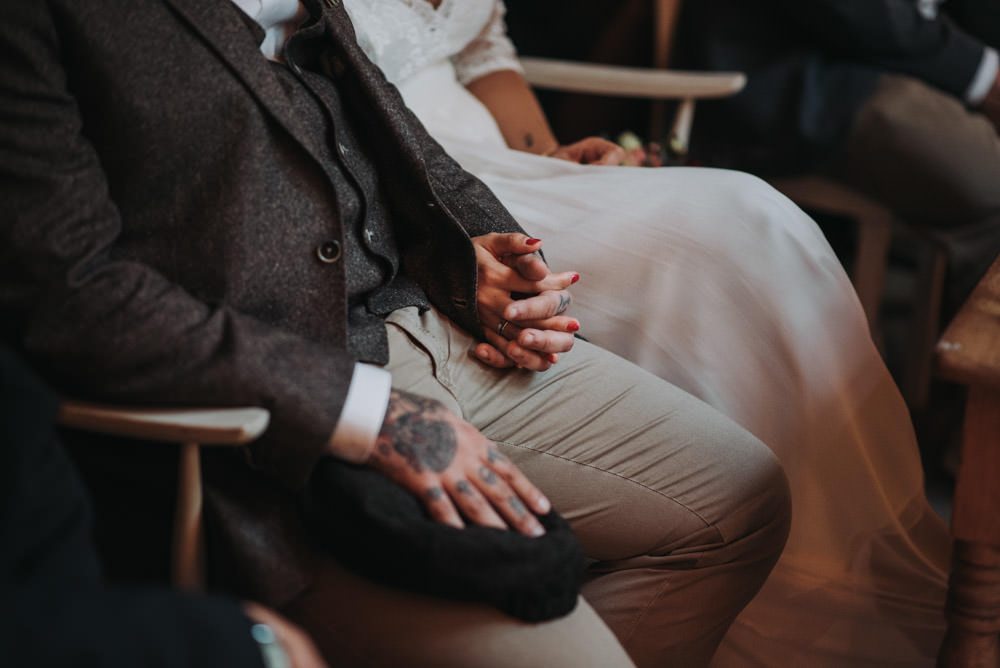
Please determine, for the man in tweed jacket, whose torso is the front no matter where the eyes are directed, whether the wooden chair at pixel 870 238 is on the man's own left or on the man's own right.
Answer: on the man's own left

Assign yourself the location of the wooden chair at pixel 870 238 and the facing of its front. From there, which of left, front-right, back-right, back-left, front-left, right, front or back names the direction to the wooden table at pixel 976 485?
front-right

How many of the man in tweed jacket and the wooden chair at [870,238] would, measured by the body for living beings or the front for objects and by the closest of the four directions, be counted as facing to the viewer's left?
0

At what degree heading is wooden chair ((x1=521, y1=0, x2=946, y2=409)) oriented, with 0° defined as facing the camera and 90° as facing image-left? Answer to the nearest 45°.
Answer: approximately 315°

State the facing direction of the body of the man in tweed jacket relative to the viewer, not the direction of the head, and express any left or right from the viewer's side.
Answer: facing the viewer and to the right of the viewer
